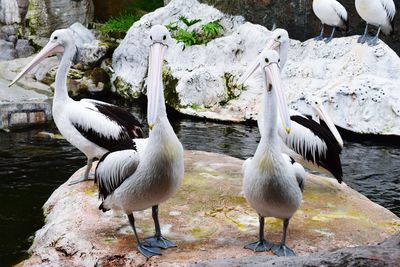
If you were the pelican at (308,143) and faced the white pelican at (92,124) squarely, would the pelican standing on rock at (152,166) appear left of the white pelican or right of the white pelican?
left

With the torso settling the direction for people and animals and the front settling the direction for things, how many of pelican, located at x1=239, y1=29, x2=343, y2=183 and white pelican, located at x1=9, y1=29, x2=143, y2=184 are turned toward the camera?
0

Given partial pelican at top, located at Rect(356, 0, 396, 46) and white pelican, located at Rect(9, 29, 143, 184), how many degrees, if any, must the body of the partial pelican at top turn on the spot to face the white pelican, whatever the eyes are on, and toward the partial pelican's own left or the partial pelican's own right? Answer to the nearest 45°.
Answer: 0° — it already faces it

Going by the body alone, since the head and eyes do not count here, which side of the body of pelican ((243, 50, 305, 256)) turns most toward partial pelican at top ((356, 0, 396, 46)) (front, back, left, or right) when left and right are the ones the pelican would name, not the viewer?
back

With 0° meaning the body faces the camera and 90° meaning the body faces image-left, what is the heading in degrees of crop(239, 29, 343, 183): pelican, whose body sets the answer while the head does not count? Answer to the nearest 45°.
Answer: approximately 90°

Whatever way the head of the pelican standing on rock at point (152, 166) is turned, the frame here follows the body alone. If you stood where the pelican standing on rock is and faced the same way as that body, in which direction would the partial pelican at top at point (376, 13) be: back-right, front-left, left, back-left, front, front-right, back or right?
left

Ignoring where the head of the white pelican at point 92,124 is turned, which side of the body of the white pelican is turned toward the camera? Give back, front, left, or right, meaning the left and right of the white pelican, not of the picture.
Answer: left

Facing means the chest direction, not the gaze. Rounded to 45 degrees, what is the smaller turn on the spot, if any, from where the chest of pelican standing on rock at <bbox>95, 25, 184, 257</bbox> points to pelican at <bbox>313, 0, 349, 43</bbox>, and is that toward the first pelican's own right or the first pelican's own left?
approximately 90° to the first pelican's own left

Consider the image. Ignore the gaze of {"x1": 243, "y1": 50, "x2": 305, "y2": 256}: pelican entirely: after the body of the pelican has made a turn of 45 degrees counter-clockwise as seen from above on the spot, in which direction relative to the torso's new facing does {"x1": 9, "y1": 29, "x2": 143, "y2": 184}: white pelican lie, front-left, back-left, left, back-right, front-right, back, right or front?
back

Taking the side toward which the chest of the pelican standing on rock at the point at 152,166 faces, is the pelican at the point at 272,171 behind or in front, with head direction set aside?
in front
